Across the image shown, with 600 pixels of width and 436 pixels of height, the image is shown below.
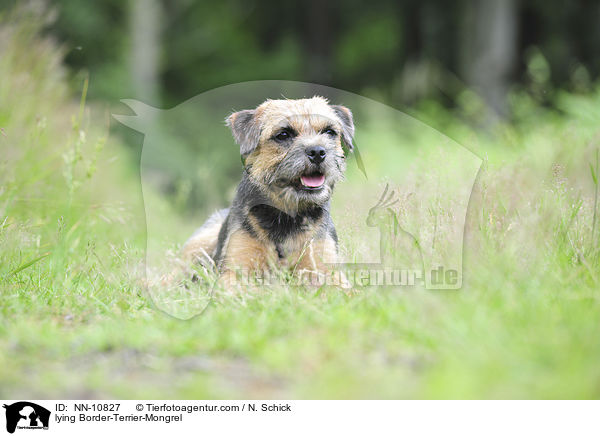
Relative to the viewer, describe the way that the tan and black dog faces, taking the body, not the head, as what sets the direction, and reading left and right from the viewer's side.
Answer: facing the viewer and to the right of the viewer
